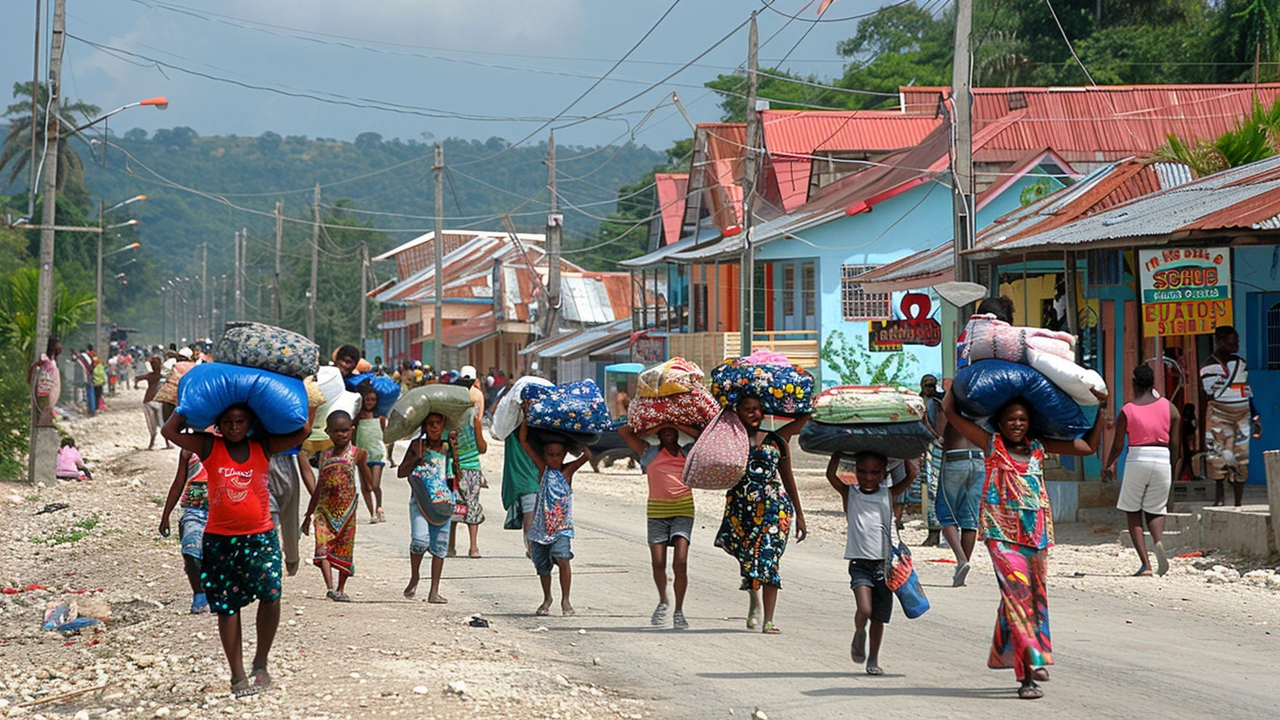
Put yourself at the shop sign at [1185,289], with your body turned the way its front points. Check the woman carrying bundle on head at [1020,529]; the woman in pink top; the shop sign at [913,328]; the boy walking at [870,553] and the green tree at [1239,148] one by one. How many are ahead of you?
3

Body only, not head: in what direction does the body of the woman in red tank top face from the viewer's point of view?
toward the camera

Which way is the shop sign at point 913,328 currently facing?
toward the camera

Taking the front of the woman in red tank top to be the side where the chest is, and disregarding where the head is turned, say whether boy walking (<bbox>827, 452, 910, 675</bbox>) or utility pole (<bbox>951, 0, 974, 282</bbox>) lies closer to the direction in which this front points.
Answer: the boy walking

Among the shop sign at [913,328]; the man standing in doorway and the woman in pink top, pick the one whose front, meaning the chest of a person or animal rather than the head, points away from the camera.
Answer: the woman in pink top

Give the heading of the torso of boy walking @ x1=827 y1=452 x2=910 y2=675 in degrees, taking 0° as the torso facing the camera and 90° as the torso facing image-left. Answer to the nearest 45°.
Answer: approximately 0°

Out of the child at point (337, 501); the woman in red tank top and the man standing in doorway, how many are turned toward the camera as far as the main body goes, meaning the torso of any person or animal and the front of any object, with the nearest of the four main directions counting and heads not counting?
3

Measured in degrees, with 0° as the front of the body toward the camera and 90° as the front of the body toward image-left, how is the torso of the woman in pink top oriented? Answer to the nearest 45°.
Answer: approximately 180°

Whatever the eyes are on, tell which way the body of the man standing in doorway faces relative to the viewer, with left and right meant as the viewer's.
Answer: facing the viewer

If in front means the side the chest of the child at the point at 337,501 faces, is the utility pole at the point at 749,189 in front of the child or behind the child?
behind
